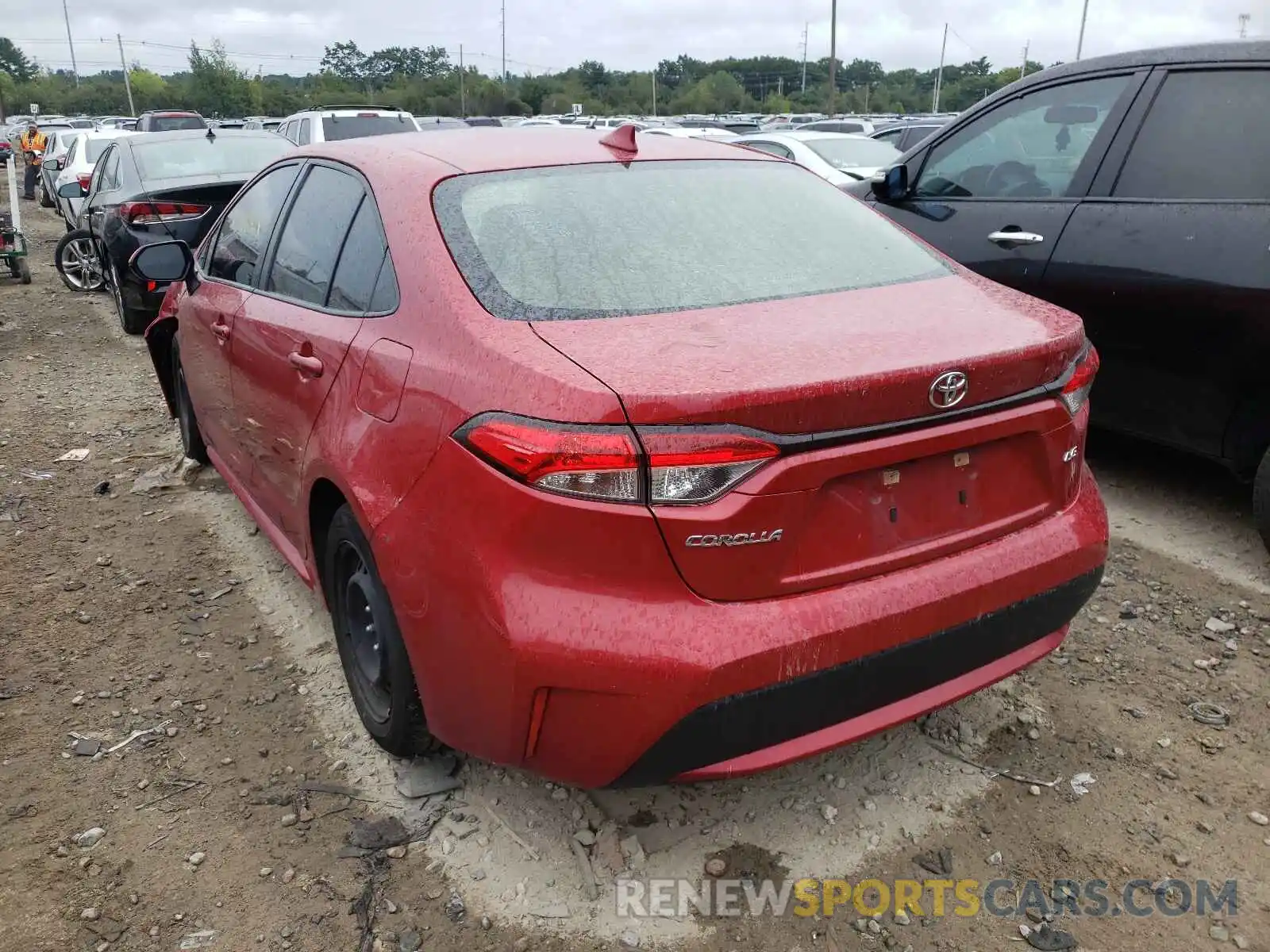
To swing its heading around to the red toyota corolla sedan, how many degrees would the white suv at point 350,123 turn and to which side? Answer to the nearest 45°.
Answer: approximately 135° to its left

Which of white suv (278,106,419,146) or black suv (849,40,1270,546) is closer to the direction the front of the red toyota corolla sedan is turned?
the white suv

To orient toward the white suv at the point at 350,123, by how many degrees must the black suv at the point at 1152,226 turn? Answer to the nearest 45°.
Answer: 0° — it already faces it

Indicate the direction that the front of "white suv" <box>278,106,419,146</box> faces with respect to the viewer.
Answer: facing away from the viewer and to the left of the viewer

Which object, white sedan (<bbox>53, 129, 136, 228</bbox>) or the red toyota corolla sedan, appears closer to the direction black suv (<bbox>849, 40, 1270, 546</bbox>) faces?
the white sedan

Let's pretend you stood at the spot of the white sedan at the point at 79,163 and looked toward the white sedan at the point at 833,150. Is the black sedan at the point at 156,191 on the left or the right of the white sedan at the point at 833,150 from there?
right
